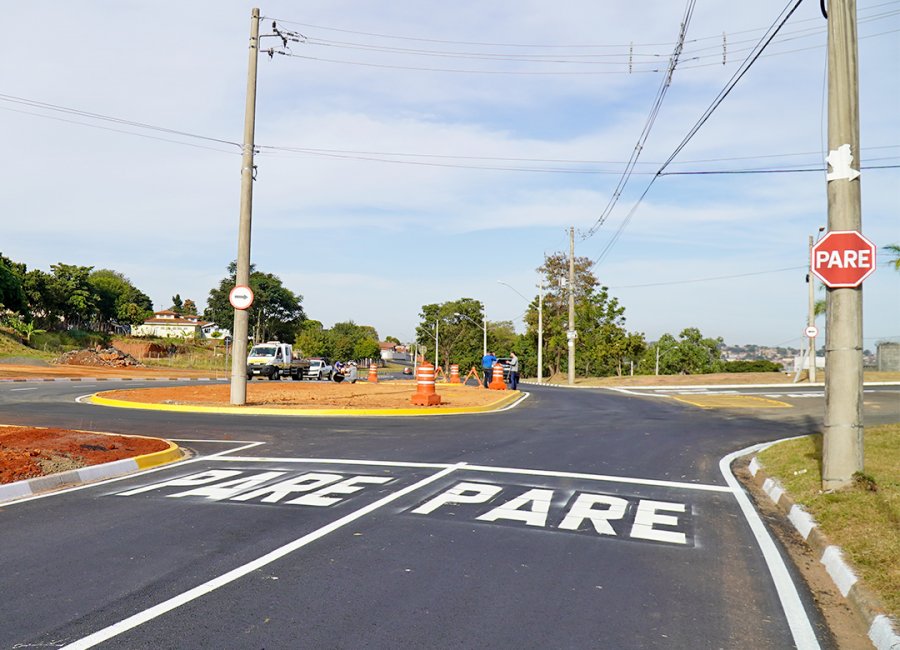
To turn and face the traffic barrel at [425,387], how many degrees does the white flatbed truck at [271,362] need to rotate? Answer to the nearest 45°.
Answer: approximately 45° to its left

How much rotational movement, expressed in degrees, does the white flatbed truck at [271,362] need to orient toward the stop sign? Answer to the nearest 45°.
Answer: approximately 45° to its left

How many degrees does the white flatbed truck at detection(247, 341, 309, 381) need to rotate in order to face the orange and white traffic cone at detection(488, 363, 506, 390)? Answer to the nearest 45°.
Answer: approximately 90° to its left

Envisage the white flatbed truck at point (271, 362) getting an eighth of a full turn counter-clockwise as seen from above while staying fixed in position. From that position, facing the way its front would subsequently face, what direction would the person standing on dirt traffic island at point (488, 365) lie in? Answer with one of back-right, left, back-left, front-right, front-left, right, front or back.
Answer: front-left

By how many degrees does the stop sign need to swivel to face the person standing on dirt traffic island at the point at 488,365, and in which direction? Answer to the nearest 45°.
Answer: approximately 135° to its right

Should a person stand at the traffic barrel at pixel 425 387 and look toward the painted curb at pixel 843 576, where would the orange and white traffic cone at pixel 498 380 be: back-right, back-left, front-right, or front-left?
back-left

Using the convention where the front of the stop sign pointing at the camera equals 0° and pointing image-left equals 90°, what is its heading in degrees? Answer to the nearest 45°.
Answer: approximately 0°

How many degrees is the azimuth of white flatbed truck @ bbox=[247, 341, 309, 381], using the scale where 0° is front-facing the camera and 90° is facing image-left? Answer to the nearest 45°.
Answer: approximately 45°

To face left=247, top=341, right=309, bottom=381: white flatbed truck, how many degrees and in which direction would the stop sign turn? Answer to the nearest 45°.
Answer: approximately 135° to its right

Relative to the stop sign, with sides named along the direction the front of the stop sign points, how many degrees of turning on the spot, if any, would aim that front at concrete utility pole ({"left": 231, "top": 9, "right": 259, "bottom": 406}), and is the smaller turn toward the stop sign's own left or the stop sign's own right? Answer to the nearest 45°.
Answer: approximately 90° to the stop sign's own right
